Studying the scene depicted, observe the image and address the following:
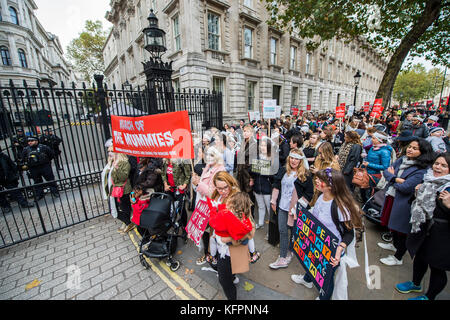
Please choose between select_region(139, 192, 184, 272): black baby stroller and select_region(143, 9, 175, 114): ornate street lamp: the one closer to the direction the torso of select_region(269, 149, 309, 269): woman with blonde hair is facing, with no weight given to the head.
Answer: the black baby stroller

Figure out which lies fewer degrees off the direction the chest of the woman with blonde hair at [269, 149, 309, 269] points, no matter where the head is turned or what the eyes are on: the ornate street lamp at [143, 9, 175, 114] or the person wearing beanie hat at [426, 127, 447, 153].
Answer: the ornate street lamp

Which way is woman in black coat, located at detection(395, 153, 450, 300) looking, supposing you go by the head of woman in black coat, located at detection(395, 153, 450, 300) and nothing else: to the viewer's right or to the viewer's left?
to the viewer's left

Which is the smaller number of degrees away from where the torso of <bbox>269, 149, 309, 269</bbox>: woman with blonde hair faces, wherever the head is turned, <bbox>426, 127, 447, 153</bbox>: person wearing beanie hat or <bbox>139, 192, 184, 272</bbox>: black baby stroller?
the black baby stroller

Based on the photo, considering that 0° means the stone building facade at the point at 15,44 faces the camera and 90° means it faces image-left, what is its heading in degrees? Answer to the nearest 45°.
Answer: approximately 315°

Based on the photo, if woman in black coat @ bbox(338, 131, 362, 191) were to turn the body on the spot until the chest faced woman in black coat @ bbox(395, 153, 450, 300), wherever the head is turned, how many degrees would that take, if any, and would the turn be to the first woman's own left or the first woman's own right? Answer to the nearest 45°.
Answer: approximately 90° to the first woman's own left
